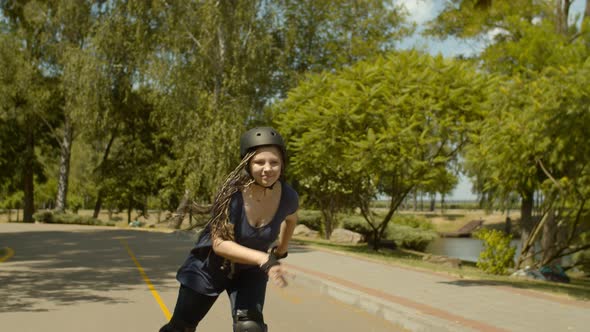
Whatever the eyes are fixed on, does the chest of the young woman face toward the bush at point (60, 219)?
no

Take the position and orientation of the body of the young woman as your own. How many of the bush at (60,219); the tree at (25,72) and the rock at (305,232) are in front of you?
0

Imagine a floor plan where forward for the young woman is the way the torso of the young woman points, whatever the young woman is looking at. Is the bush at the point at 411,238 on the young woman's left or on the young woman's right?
on the young woman's left

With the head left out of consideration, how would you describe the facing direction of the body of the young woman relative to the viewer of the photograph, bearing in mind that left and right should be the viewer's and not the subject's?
facing the viewer and to the right of the viewer

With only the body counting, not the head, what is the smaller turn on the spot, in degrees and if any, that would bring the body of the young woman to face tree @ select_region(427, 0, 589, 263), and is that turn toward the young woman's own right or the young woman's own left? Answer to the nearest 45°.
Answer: approximately 90° to the young woman's own left

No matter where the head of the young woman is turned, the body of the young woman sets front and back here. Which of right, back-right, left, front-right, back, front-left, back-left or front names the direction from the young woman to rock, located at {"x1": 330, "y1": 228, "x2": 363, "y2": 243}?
back-left

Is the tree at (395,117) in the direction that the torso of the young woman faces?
no

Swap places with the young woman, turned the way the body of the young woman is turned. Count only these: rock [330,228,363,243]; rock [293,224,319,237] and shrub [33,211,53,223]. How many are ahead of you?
0

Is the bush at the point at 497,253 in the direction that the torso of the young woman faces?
no

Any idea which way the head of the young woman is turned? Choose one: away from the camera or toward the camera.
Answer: toward the camera

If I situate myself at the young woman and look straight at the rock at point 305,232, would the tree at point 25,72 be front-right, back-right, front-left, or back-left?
front-left

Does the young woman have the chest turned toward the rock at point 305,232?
no

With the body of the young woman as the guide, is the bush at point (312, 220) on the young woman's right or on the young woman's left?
on the young woman's left

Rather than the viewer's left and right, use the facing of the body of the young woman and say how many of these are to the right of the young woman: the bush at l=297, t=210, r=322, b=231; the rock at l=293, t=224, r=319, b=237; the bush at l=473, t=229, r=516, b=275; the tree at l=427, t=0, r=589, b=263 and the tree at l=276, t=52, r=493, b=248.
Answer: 0

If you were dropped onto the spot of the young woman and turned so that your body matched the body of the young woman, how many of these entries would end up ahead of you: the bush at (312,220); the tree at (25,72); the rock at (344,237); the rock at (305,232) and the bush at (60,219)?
0

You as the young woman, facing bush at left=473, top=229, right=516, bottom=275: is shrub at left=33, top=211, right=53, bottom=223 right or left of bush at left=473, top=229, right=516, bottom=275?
left
